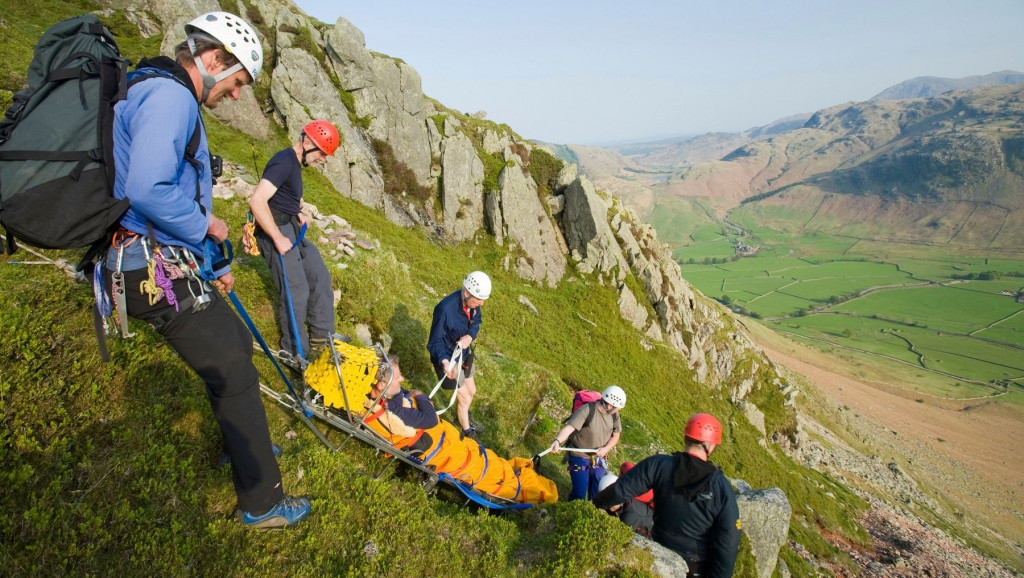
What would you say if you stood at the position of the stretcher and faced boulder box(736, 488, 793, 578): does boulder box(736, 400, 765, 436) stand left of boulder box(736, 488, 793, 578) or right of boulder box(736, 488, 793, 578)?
left

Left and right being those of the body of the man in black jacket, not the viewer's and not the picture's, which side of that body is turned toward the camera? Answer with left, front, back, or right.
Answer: back

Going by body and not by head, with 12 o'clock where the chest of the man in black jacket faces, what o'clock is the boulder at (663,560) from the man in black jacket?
The boulder is roughly at 7 o'clock from the man in black jacket.

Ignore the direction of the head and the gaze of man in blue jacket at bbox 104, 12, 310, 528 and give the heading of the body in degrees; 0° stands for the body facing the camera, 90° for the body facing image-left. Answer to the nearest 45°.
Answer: approximately 270°

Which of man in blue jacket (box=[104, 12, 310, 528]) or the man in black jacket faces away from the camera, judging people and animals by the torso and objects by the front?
the man in black jacket

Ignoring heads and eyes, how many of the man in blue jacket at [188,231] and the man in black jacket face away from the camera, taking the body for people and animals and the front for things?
1

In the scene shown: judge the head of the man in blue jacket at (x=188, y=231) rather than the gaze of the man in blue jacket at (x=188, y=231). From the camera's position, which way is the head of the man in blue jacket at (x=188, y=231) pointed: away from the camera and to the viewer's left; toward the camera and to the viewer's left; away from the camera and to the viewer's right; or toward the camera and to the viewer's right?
toward the camera and to the viewer's right

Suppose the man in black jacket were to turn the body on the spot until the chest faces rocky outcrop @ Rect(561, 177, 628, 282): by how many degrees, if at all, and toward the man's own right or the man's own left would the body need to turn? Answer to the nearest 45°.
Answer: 0° — they already face it

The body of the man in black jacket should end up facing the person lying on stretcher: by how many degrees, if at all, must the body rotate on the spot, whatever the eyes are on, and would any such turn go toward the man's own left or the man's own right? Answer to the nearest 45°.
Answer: approximately 90° to the man's own left
